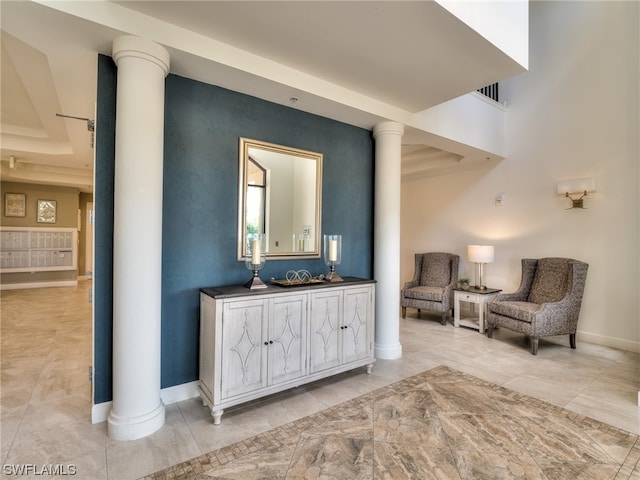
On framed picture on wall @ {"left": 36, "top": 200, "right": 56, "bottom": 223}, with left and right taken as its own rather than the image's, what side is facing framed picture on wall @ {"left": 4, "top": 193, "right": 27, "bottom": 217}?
right

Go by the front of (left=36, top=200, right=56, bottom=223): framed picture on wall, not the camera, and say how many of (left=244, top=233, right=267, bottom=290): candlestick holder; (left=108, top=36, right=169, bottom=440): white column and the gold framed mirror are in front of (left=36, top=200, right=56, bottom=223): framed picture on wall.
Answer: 3

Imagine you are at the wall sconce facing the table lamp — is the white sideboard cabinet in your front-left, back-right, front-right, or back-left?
front-left

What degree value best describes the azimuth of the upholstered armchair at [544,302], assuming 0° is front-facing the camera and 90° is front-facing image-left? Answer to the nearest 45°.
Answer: approximately 45°

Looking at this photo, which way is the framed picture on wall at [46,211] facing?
toward the camera

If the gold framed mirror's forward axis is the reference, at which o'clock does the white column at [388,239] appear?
The white column is roughly at 10 o'clock from the gold framed mirror.

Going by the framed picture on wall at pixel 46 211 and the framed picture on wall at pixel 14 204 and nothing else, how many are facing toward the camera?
2

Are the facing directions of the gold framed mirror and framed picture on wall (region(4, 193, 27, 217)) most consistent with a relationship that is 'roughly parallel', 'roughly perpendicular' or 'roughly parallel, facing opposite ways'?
roughly parallel

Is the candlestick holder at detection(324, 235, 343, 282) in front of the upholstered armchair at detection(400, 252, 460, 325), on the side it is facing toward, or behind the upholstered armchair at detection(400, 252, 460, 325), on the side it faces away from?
in front

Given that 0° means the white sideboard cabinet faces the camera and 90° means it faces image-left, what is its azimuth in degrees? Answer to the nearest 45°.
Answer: approximately 315°

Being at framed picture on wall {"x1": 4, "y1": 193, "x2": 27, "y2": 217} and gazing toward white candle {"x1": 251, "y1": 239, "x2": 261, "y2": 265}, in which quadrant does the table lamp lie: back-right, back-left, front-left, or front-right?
front-left

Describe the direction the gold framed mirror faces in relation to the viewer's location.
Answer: facing the viewer and to the right of the viewer

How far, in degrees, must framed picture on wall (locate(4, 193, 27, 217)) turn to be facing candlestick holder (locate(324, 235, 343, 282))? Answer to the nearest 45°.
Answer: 0° — it already faces it

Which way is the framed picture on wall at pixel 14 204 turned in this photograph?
toward the camera
